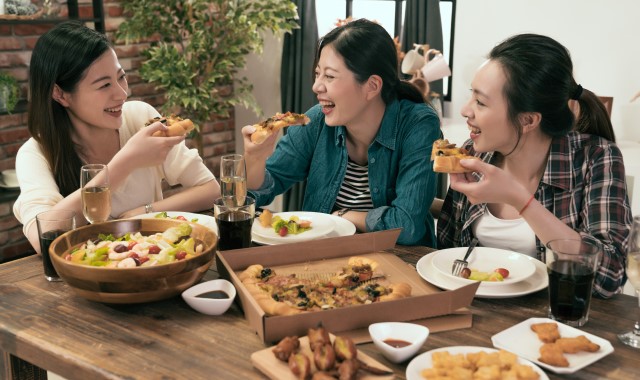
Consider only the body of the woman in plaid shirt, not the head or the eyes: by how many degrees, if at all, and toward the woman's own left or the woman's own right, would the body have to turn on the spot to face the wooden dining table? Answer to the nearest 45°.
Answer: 0° — they already face it

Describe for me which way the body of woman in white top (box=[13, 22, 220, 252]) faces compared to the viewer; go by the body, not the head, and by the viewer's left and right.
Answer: facing the viewer and to the right of the viewer

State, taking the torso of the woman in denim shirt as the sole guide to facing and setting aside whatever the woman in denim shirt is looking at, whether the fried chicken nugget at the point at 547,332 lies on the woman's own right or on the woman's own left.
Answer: on the woman's own left

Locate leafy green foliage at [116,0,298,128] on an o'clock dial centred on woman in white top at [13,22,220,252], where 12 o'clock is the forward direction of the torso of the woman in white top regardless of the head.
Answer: The leafy green foliage is roughly at 8 o'clock from the woman in white top.

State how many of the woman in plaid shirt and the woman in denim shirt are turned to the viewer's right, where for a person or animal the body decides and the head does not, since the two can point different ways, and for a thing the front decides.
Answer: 0

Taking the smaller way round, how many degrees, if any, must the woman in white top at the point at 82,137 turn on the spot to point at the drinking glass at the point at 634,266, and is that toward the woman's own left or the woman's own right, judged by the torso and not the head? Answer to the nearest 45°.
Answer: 0° — they already face it

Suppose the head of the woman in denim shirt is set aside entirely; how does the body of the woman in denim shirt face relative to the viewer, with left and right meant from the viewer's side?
facing the viewer and to the left of the viewer

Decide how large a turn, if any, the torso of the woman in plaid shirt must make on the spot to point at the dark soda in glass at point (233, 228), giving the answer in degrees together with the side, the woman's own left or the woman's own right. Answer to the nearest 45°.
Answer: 0° — they already face it

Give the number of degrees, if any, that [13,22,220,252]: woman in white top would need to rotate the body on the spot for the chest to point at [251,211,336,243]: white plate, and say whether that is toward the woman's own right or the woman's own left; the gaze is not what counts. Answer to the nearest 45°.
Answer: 0° — they already face it

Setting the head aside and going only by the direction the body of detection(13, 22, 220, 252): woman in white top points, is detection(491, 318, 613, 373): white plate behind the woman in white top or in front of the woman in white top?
in front

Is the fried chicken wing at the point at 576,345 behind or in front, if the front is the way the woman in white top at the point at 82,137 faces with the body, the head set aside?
in front

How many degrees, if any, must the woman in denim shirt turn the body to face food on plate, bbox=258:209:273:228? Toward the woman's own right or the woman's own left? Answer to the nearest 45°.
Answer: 0° — they already face it

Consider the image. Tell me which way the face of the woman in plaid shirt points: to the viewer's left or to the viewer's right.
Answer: to the viewer's left

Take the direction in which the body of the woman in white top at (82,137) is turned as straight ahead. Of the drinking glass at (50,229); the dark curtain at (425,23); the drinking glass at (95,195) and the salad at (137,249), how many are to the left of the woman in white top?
1

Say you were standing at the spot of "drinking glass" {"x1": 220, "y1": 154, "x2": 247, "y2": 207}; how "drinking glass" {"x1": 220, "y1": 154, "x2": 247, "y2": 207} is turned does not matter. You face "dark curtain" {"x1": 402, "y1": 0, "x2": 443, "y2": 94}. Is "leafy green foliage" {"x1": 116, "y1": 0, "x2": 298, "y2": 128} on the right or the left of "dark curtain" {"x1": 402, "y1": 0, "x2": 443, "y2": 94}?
left

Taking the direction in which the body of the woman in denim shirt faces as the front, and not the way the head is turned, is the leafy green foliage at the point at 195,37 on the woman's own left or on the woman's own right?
on the woman's own right
